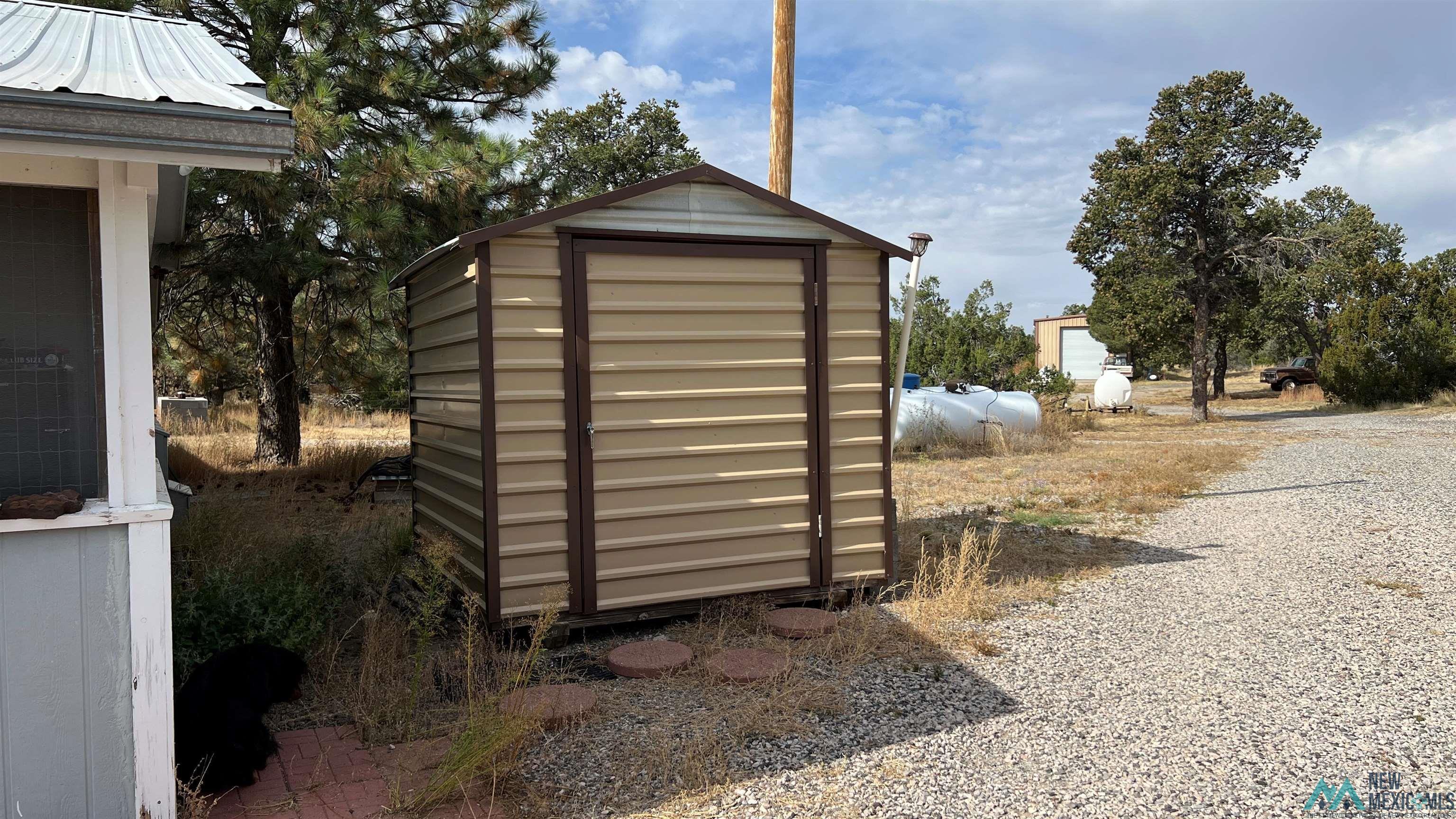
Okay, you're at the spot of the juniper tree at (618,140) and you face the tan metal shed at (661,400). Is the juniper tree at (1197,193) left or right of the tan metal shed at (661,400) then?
left

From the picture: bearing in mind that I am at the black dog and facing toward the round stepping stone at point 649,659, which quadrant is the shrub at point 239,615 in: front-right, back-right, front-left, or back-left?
front-left

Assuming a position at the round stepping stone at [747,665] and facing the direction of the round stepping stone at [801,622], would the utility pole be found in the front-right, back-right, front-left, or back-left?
front-left

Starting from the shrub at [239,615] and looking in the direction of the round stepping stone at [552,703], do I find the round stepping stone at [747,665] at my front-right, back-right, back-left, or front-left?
front-left
